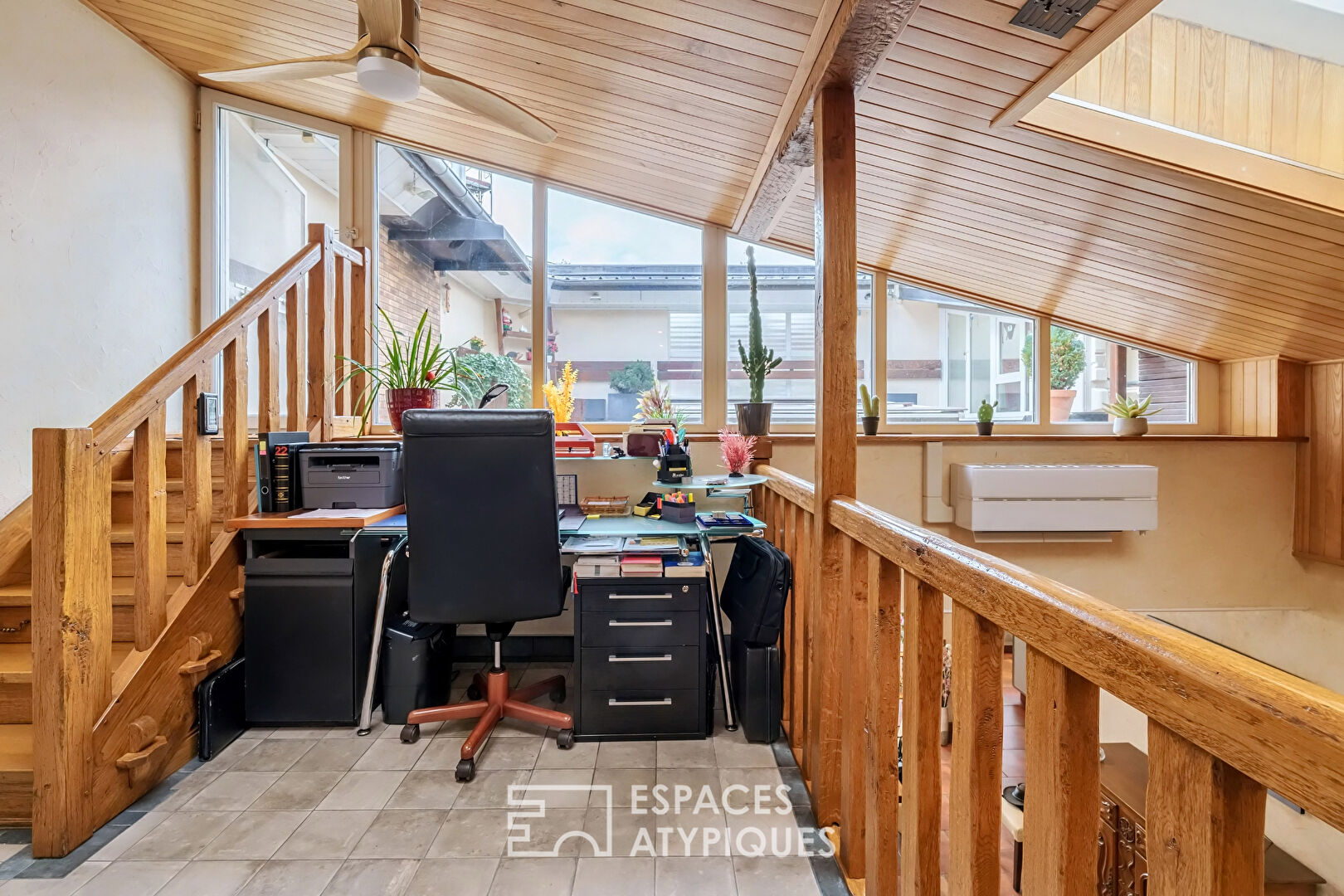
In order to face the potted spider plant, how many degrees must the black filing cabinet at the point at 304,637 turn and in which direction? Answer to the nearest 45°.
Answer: approximately 135° to its left

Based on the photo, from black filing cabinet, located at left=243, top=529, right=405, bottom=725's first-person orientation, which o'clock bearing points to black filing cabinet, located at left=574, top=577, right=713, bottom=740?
black filing cabinet, located at left=574, top=577, right=713, bottom=740 is roughly at 10 o'clock from black filing cabinet, located at left=243, top=529, right=405, bottom=725.

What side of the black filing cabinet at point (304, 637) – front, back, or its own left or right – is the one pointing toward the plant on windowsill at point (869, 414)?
left
